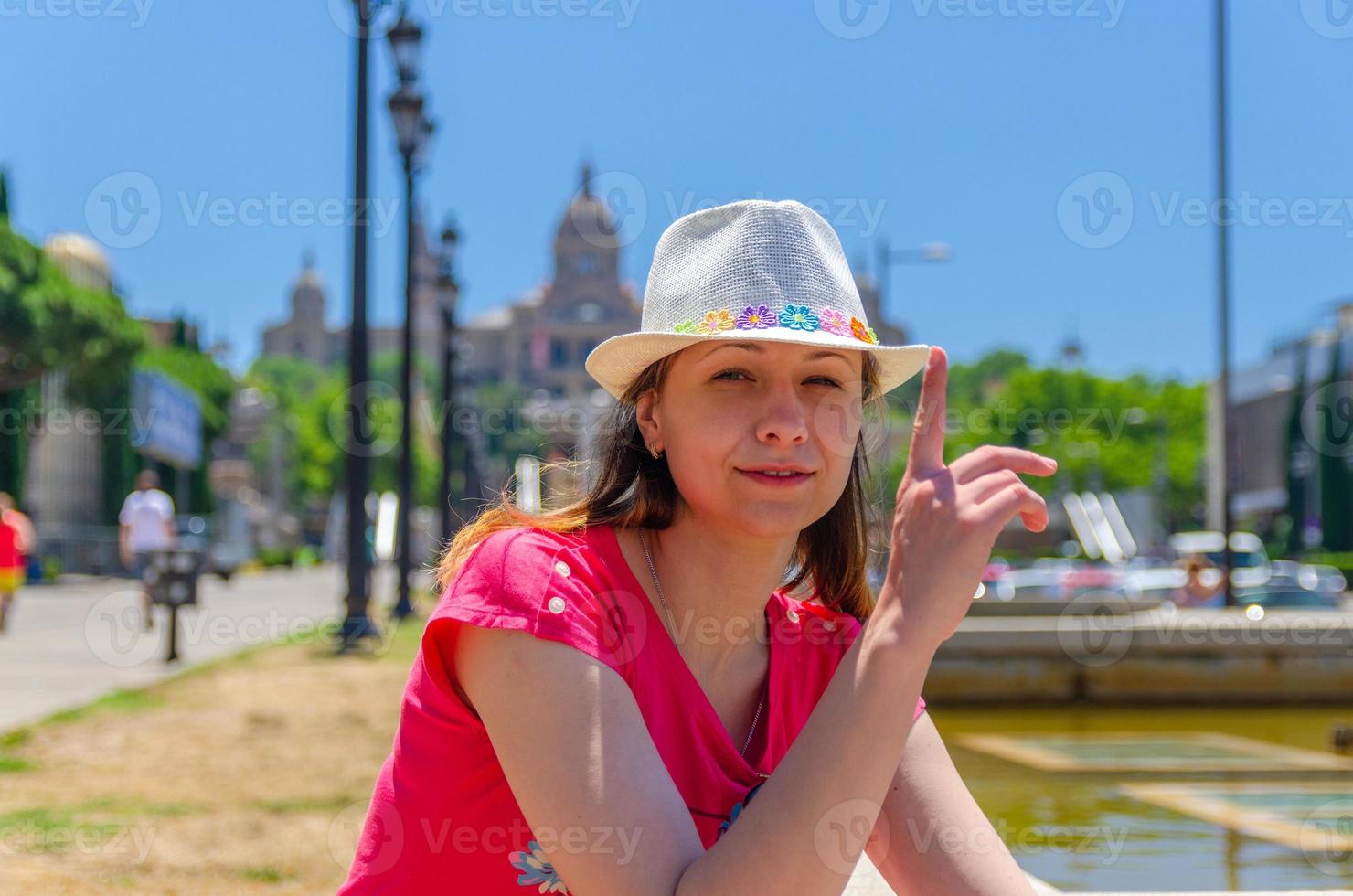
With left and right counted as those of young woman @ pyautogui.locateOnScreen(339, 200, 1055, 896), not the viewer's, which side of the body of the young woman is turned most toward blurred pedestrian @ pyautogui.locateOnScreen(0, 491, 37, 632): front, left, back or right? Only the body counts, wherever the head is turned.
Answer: back

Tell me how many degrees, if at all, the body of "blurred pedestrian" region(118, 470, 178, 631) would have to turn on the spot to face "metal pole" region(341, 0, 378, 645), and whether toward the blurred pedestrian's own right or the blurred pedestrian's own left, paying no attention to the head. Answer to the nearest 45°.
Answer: approximately 135° to the blurred pedestrian's own right

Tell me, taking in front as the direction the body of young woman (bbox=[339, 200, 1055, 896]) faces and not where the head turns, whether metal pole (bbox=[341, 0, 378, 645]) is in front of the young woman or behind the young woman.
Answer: behind

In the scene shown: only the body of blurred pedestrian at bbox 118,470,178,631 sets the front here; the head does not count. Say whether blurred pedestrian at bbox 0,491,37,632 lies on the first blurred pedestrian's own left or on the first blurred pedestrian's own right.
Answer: on the first blurred pedestrian's own left

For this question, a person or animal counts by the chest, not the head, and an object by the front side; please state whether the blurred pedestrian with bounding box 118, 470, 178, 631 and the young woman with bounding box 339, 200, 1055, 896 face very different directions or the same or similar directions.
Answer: very different directions

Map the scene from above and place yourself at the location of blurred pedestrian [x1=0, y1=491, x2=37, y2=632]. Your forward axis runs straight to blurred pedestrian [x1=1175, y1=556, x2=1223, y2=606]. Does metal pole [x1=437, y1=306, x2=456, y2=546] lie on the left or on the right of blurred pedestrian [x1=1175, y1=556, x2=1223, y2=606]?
left

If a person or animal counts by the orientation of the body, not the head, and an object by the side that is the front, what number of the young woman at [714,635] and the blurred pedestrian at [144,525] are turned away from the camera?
1

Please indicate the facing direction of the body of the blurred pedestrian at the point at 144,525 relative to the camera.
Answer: away from the camera
